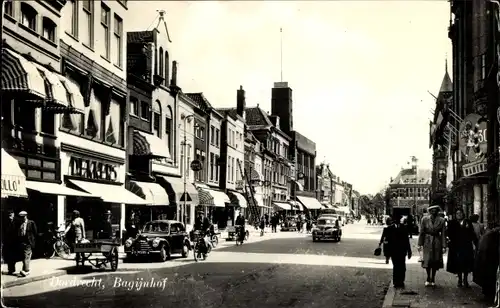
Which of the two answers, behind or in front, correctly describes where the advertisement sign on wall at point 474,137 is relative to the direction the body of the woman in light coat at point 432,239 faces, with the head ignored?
behind

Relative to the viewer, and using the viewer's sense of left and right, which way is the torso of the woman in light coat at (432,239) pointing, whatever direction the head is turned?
facing the viewer

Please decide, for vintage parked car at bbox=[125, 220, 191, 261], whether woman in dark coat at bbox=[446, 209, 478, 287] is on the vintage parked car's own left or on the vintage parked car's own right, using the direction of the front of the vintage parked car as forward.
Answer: on the vintage parked car's own left

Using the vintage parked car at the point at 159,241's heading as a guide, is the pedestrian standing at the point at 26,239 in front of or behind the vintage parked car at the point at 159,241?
in front

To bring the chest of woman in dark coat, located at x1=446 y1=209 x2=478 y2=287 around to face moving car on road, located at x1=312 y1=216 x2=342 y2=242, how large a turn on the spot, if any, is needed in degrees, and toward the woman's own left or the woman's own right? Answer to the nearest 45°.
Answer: approximately 180°

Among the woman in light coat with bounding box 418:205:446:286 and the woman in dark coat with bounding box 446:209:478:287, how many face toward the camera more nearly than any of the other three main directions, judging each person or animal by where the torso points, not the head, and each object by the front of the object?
2

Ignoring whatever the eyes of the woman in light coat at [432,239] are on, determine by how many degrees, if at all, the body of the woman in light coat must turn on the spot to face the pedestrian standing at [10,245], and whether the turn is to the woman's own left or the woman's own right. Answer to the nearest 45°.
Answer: approximately 90° to the woman's own right

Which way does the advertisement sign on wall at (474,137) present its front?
toward the camera

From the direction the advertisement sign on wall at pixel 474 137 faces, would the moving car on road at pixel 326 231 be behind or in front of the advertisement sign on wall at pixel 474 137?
behind
